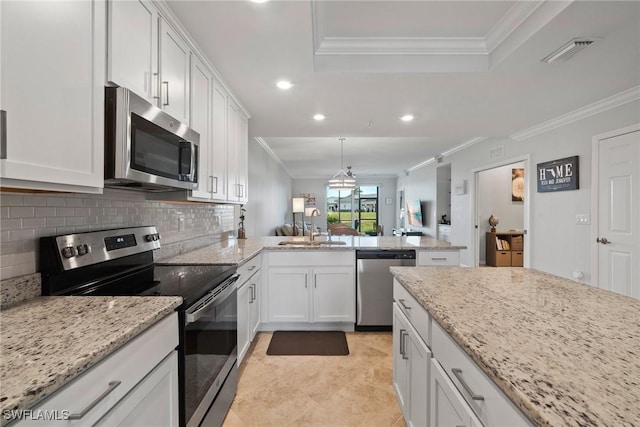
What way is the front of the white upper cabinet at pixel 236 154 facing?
to the viewer's right

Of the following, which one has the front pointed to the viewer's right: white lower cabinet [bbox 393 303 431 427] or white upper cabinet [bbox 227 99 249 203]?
the white upper cabinet

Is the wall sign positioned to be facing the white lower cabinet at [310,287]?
yes

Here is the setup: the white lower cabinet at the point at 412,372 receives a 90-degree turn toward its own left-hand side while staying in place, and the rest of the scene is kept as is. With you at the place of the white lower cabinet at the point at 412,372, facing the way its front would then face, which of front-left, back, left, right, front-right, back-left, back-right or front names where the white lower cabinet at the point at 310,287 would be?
back-right

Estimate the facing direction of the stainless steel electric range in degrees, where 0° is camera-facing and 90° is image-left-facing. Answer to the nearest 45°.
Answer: approximately 315°

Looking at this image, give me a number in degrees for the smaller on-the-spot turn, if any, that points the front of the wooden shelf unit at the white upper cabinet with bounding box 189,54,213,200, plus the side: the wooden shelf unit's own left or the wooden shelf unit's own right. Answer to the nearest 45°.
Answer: approximately 45° to the wooden shelf unit's own right

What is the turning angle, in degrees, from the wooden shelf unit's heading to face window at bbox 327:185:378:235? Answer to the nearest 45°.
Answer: approximately 180°

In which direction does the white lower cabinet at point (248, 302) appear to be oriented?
to the viewer's right

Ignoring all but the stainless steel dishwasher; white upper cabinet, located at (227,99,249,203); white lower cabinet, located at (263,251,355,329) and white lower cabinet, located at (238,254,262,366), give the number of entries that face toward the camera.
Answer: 2

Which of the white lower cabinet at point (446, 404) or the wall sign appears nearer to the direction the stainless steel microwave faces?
the white lower cabinet

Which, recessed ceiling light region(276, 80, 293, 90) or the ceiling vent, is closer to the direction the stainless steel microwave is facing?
the ceiling vent

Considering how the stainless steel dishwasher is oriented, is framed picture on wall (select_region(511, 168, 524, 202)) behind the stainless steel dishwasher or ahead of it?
behind
